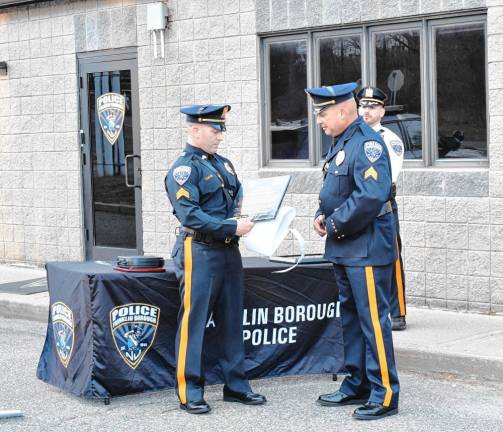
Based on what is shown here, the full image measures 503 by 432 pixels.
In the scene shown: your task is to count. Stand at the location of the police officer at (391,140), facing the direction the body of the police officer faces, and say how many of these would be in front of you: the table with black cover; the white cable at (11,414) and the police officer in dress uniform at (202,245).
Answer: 3

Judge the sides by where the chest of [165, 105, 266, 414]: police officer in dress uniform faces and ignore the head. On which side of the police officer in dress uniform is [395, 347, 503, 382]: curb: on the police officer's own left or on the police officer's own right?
on the police officer's own left

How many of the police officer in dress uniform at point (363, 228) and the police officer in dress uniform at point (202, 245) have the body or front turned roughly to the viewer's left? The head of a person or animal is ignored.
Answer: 1

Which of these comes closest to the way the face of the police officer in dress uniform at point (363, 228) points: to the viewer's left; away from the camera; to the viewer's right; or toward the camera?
to the viewer's left

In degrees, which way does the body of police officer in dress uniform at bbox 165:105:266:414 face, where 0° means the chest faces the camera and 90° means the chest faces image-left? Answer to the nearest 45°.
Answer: approximately 315°

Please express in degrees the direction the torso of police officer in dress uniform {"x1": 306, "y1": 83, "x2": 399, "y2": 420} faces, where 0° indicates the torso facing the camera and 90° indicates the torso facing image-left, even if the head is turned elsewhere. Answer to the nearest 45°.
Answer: approximately 90°

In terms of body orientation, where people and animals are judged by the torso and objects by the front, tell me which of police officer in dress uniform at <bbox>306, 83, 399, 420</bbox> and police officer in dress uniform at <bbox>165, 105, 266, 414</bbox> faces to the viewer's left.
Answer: police officer in dress uniform at <bbox>306, 83, 399, 420</bbox>

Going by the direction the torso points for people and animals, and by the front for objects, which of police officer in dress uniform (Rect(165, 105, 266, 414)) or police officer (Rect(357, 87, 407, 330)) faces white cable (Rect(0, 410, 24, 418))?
the police officer

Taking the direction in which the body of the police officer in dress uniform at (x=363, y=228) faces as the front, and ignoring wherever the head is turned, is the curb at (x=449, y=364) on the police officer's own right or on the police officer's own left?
on the police officer's own right
